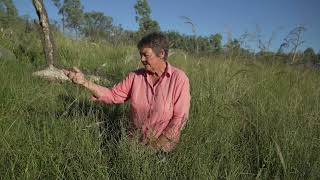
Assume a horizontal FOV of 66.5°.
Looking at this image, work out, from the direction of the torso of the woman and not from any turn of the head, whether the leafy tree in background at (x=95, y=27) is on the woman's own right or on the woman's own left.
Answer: on the woman's own right

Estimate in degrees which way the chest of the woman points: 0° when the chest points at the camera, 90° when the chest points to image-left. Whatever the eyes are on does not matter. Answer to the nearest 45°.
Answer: approximately 45°

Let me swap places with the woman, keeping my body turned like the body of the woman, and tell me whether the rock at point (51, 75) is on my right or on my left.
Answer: on my right

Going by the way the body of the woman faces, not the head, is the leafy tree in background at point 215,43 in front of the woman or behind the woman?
behind
